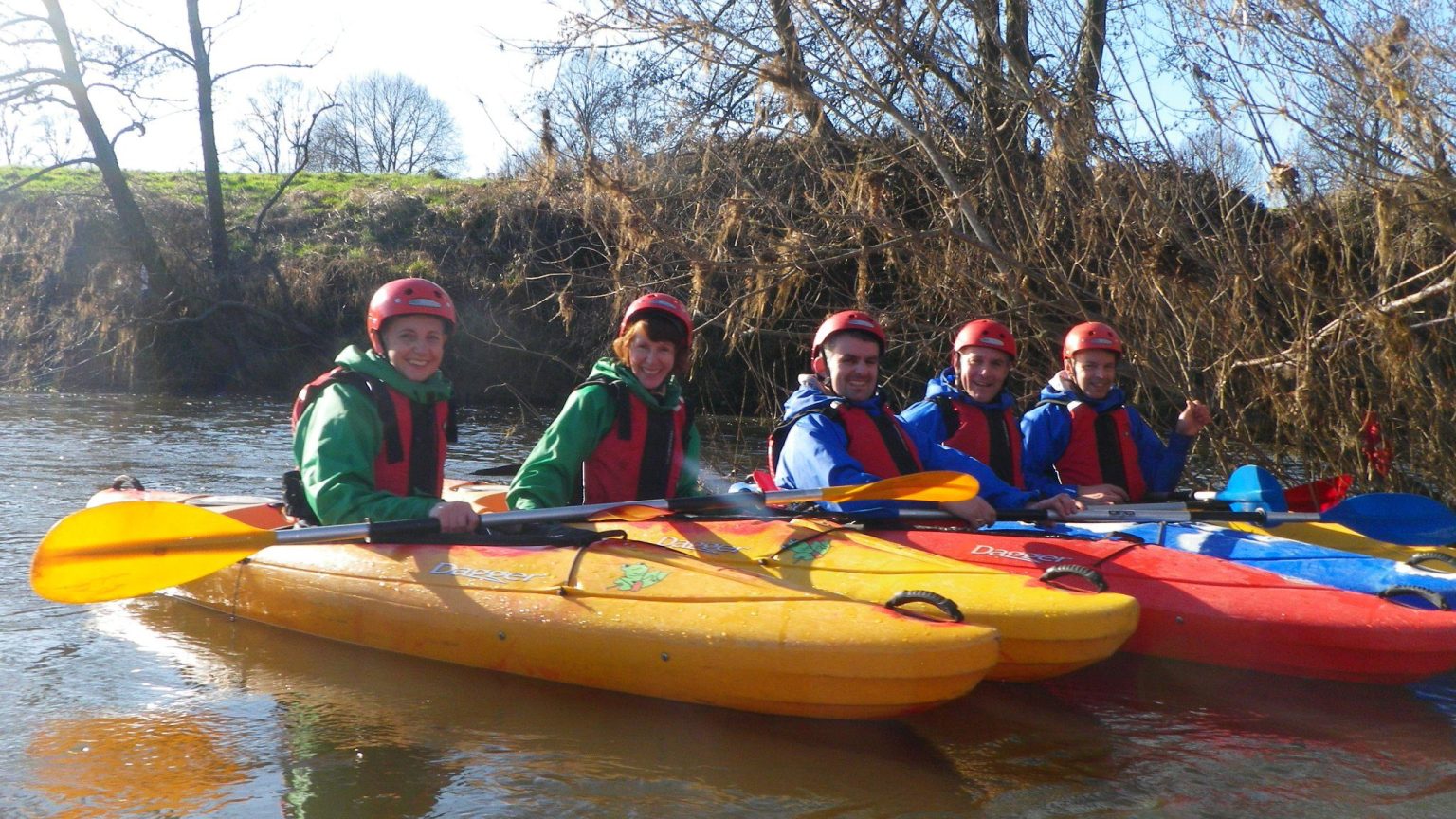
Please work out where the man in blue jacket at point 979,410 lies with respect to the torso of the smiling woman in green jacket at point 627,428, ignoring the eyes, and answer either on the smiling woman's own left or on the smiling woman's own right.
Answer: on the smiling woman's own left

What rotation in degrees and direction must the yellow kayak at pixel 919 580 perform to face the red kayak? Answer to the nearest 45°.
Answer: approximately 45° to its left

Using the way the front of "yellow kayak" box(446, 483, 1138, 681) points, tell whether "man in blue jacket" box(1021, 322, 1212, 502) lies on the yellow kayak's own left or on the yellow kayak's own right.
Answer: on the yellow kayak's own left

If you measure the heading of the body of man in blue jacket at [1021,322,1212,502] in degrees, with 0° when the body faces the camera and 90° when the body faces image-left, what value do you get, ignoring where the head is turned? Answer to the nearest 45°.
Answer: approximately 315°

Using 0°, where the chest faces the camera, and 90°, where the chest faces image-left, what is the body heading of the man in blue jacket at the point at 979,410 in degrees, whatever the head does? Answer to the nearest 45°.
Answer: approximately 315°

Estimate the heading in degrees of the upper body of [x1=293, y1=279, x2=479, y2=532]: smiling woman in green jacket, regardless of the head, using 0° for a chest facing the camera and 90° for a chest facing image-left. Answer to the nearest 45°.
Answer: approximately 315°
